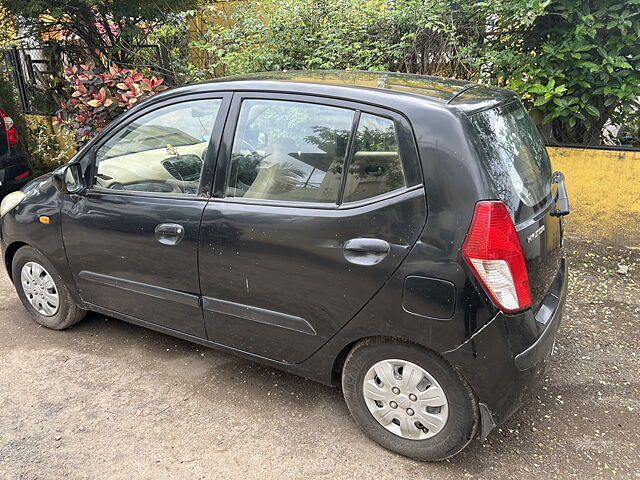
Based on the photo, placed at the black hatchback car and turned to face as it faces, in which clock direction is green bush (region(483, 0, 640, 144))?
The green bush is roughly at 3 o'clock from the black hatchback car.

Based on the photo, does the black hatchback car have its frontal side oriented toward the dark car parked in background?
yes

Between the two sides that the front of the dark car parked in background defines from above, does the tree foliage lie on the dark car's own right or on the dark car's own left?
on the dark car's own right

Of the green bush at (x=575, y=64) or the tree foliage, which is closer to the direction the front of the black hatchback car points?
the tree foliage

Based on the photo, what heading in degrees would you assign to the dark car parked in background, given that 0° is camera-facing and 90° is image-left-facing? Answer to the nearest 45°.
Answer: approximately 135°

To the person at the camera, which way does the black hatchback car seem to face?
facing away from the viewer and to the left of the viewer
